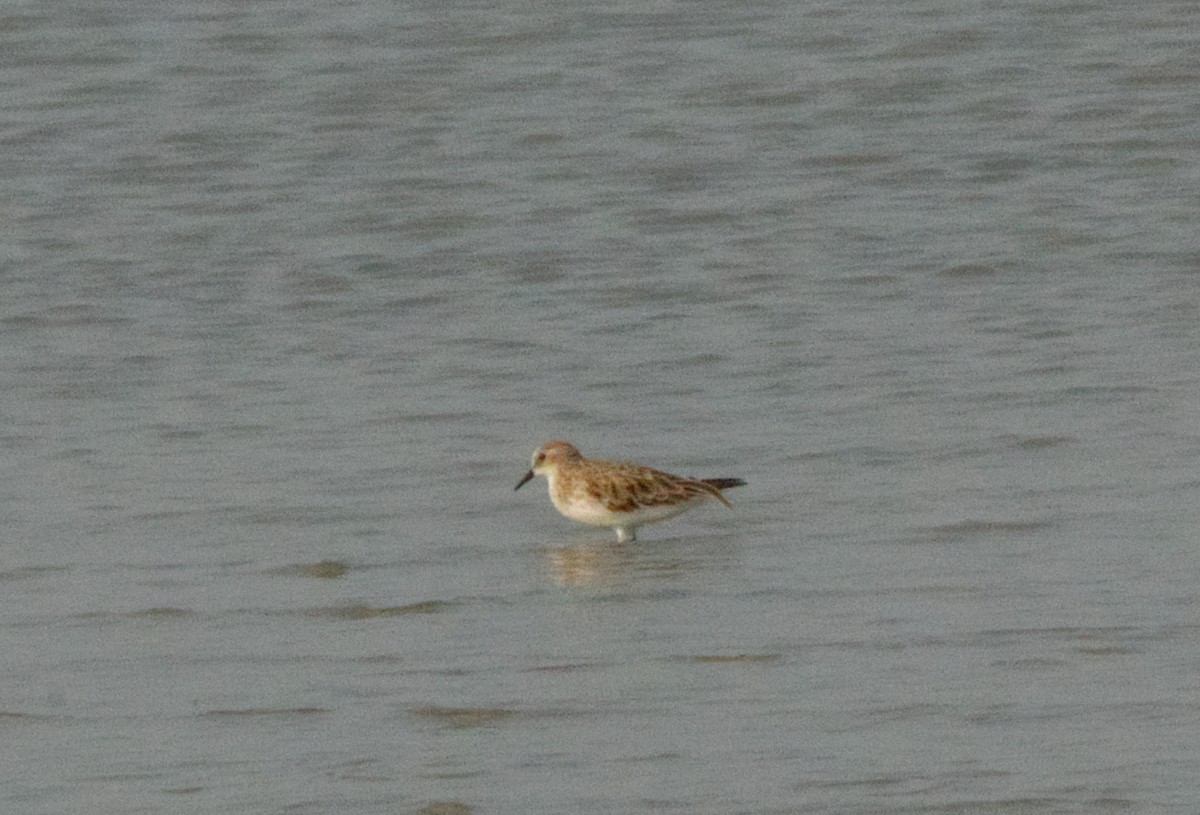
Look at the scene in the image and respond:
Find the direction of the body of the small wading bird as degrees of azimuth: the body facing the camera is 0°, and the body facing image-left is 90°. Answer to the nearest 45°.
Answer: approximately 90°
